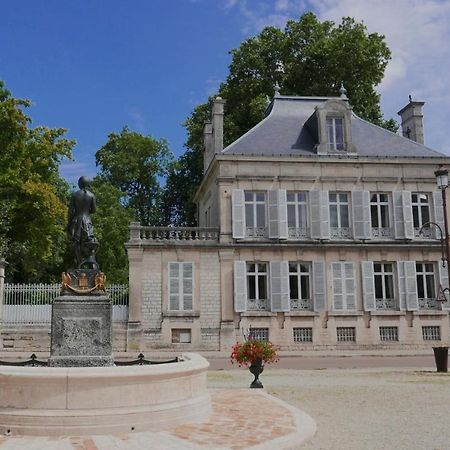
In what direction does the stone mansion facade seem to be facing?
toward the camera

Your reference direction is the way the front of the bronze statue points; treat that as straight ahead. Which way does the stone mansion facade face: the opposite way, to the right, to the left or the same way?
the opposite way

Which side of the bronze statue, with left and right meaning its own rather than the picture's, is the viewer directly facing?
back

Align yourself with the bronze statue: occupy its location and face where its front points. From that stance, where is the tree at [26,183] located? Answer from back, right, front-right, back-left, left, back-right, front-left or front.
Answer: front

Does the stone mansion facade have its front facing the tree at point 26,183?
no

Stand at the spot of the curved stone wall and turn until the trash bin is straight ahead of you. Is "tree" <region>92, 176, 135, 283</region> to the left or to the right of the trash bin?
left

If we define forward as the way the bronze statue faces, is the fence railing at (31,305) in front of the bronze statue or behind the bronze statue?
in front

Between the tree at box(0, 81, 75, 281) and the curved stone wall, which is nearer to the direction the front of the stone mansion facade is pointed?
the curved stone wall

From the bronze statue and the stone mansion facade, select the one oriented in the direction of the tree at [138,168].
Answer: the bronze statue

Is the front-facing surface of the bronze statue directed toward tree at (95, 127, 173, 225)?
yes

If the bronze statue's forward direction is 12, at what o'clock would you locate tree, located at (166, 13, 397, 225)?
The tree is roughly at 1 o'clock from the bronze statue.

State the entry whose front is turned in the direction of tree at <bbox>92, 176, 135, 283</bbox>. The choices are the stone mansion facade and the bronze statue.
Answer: the bronze statue

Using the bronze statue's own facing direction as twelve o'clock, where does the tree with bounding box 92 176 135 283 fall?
The tree is roughly at 12 o'clock from the bronze statue.

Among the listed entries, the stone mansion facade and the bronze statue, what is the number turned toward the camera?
1

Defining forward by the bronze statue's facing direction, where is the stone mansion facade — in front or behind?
in front
